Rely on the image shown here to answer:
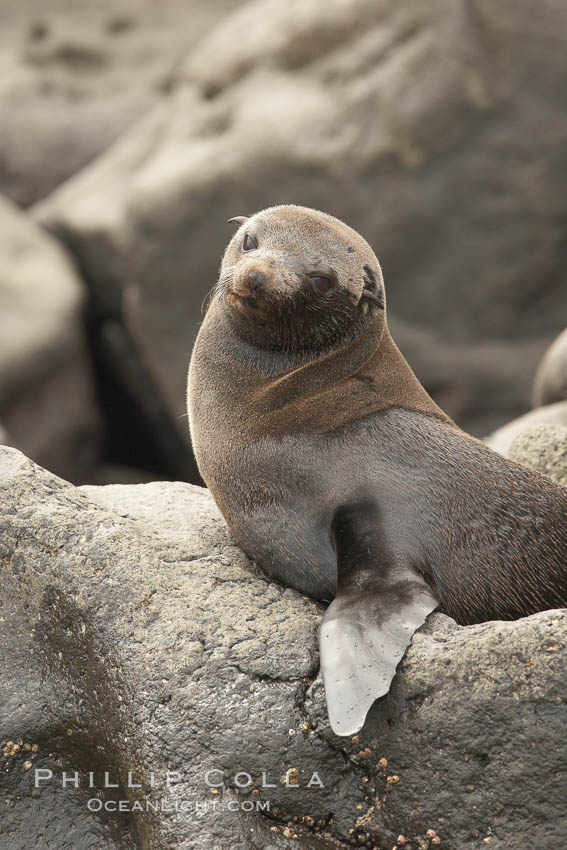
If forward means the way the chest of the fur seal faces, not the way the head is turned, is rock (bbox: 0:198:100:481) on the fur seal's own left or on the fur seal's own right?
on the fur seal's own right

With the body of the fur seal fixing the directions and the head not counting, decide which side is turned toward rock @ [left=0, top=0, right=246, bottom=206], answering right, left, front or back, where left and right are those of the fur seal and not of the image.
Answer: right

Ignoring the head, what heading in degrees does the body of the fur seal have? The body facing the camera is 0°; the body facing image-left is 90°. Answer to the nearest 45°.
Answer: approximately 90°

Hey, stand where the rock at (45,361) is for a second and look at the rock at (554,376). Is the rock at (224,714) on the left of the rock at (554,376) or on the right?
right
